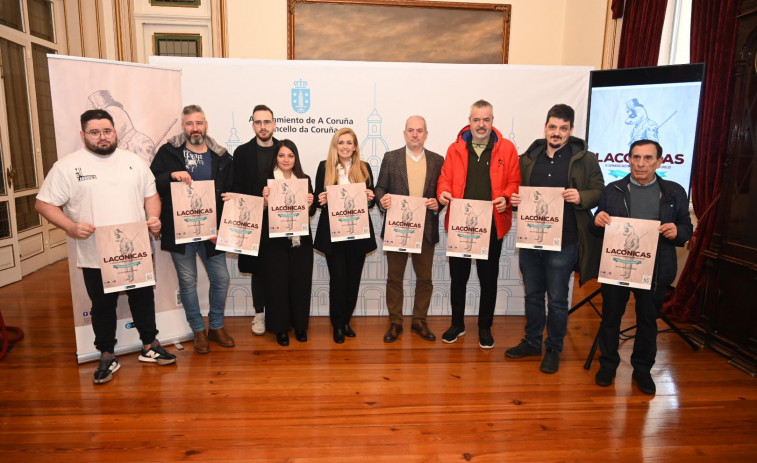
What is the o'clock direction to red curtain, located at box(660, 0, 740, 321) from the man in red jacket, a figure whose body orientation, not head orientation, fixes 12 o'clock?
The red curtain is roughly at 8 o'clock from the man in red jacket.

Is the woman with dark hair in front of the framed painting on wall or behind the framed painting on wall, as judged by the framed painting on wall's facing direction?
in front

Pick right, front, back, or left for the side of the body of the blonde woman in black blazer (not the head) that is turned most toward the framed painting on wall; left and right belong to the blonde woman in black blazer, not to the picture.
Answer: back

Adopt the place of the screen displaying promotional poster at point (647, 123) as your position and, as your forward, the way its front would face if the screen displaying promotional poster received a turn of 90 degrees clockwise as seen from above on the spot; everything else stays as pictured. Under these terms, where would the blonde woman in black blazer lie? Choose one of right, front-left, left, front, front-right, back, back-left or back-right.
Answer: front-left

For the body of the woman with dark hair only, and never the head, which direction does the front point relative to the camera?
toward the camera

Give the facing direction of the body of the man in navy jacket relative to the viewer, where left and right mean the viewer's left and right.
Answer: facing the viewer

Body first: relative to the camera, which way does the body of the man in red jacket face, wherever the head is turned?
toward the camera

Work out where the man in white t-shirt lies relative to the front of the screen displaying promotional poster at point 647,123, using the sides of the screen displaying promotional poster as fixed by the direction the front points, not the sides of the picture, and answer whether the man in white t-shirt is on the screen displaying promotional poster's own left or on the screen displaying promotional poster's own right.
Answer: on the screen displaying promotional poster's own right

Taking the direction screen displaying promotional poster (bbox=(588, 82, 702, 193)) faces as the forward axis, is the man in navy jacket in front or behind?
in front

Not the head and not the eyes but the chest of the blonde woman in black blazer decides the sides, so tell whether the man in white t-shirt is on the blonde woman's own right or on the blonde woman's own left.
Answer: on the blonde woman's own right

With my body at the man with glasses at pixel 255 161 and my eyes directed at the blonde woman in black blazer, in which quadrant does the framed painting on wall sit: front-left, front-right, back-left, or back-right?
front-left
